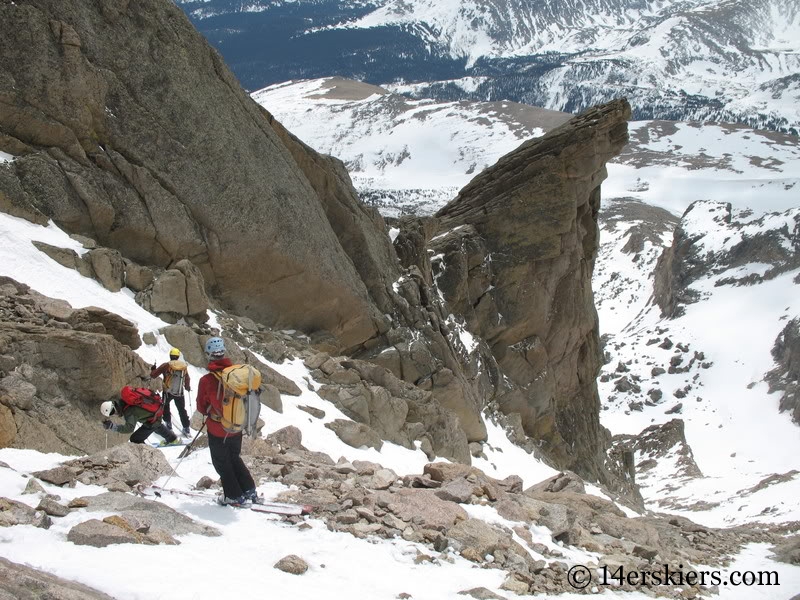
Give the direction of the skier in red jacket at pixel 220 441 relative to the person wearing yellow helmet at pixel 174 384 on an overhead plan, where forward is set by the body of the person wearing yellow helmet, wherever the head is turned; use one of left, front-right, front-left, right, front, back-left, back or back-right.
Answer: back

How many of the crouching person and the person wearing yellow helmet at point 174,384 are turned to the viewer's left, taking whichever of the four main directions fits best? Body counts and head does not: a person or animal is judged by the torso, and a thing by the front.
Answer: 1

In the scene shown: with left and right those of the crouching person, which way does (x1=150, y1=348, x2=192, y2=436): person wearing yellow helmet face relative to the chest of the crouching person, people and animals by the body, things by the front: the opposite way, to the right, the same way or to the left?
to the right

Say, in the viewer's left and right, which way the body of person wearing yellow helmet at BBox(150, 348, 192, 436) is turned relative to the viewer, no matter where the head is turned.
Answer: facing away from the viewer

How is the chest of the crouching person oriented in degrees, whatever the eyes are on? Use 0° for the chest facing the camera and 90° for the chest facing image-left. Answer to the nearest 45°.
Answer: approximately 90°

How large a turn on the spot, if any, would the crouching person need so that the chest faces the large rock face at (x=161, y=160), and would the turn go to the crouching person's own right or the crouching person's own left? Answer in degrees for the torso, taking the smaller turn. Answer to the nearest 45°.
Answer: approximately 90° to the crouching person's own right

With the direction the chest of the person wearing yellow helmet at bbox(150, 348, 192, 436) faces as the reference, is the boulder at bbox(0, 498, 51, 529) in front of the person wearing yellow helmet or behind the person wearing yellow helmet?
behind

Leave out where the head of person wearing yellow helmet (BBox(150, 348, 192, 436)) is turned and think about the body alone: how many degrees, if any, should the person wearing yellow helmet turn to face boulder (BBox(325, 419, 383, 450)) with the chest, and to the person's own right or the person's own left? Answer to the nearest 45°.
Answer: approximately 45° to the person's own right

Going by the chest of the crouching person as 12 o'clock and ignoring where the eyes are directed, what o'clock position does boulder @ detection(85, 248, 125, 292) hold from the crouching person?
The boulder is roughly at 3 o'clock from the crouching person.
